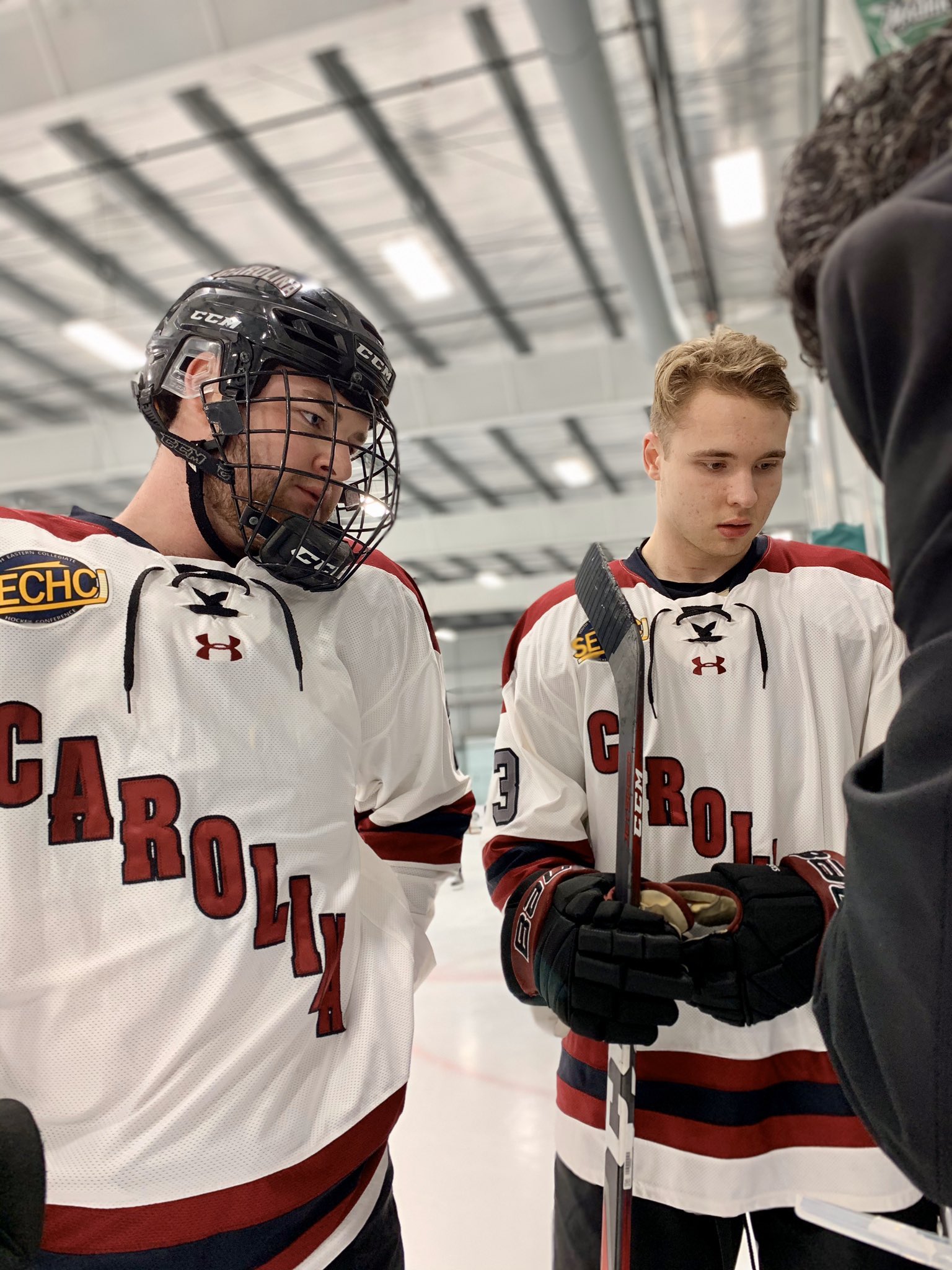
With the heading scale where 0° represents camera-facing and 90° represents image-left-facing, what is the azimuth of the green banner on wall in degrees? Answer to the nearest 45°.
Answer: approximately 0°

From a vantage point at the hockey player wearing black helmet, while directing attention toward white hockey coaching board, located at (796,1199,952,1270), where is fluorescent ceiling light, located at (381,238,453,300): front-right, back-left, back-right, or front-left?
back-left

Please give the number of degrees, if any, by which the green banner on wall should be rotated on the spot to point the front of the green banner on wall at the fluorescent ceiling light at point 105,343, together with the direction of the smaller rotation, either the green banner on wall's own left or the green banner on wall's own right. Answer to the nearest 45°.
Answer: approximately 135° to the green banner on wall's own right

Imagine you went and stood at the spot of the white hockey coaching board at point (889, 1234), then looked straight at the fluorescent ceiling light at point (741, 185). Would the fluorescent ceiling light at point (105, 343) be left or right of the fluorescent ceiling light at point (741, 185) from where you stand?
left
